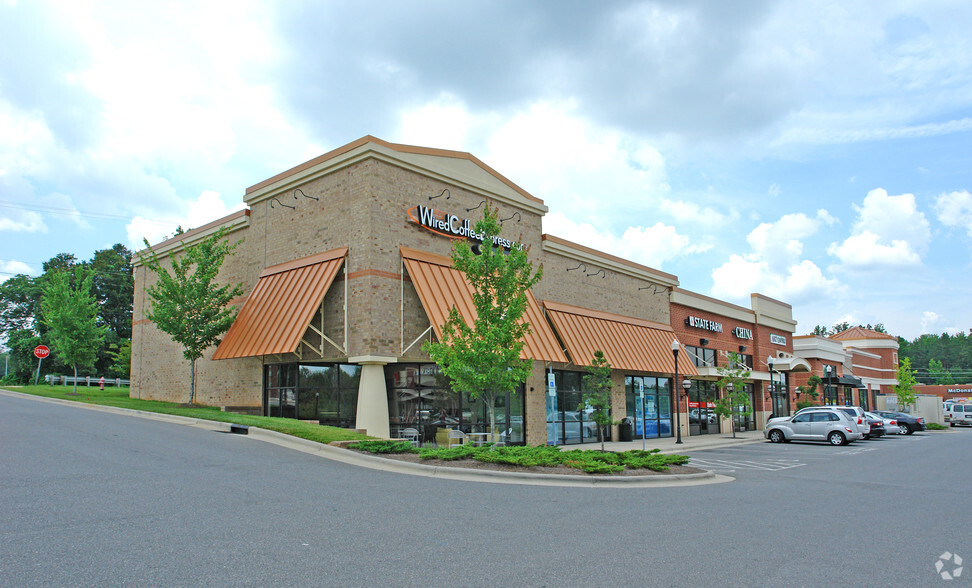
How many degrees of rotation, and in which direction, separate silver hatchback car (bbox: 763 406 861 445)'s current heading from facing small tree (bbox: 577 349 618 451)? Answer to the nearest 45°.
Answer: approximately 45° to its left

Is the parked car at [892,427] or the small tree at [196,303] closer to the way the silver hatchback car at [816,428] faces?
the small tree

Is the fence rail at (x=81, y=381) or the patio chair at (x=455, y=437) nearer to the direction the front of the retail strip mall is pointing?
the patio chair

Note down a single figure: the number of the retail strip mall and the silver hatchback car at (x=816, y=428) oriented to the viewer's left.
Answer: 1

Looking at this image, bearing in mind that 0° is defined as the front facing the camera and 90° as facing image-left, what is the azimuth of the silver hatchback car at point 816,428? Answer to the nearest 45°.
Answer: approximately 90°

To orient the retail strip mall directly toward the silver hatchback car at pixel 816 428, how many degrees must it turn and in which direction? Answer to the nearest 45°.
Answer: approximately 90° to its left

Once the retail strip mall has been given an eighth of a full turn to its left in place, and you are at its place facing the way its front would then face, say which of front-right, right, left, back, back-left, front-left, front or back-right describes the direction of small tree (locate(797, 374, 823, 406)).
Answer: front-left

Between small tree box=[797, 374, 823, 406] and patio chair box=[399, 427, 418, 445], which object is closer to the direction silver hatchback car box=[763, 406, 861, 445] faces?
the patio chair

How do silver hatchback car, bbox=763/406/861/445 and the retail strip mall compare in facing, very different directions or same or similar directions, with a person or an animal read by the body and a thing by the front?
very different directions

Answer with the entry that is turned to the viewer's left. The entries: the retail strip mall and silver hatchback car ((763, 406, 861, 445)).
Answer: the silver hatchback car

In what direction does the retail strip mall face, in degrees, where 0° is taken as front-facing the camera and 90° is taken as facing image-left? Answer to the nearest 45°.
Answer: approximately 315°
